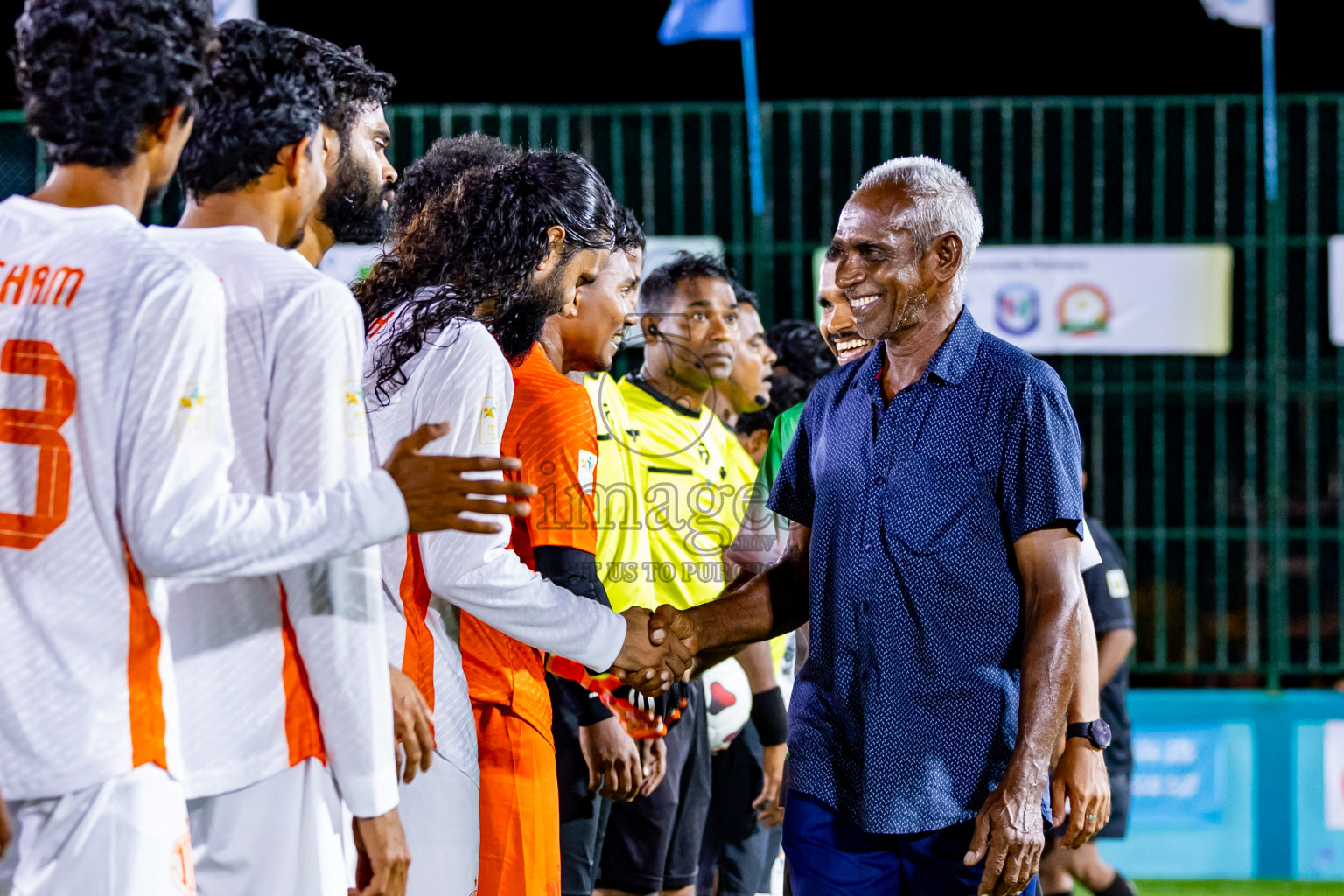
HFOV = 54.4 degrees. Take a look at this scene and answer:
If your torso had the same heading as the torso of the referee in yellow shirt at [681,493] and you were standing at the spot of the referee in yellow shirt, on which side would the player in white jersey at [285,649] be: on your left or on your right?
on your right

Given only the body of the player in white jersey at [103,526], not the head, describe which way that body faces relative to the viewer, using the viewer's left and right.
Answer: facing away from the viewer and to the right of the viewer

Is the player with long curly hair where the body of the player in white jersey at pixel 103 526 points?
yes

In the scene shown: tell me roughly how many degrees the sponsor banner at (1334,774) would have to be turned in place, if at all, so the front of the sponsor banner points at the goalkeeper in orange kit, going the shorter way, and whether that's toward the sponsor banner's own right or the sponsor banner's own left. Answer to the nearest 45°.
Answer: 0° — it already faces them

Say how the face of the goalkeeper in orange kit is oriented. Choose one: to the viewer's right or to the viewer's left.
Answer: to the viewer's right

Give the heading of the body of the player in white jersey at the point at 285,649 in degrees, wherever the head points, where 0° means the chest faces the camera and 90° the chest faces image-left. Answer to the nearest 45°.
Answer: approximately 225°

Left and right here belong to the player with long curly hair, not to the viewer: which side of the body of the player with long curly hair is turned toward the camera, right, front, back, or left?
right

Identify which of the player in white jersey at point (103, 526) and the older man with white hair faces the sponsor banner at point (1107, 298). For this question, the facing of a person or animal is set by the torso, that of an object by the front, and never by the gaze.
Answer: the player in white jersey

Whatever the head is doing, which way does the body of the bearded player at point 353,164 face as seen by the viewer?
to the viewer's right

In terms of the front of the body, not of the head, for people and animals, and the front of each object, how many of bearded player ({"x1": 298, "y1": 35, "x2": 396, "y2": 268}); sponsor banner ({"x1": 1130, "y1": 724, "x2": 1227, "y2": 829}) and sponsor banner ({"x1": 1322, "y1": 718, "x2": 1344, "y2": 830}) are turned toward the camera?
2

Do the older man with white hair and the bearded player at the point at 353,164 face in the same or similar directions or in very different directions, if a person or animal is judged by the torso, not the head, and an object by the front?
very different directions

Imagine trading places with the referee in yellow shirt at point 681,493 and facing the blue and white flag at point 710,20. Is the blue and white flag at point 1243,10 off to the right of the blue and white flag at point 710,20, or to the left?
right

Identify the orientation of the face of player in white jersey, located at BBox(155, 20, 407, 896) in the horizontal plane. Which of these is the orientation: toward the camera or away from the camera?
away from the camera
